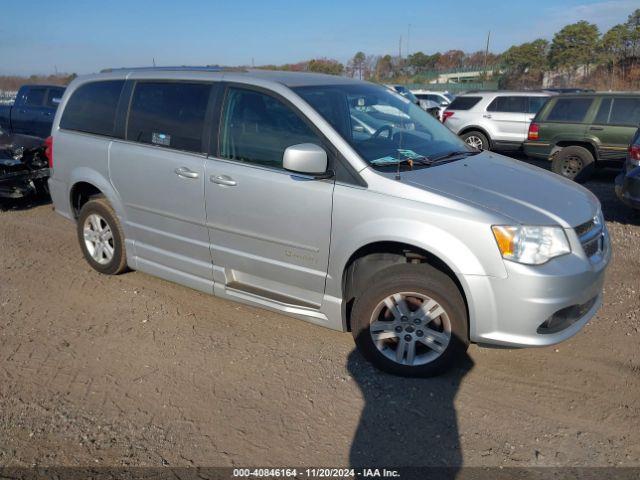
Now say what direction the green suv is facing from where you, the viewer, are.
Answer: facing to the right of the viewer

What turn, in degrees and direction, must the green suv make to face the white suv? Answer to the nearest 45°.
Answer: approximately 135° to its left

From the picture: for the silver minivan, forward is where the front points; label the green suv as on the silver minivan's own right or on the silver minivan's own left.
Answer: on the silver minivan's own left

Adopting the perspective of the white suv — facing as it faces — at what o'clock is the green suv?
The green suv is roughly at 2 o'clock from the white suv.

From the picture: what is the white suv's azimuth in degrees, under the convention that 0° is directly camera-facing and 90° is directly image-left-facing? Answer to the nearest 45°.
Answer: approximately 270°
